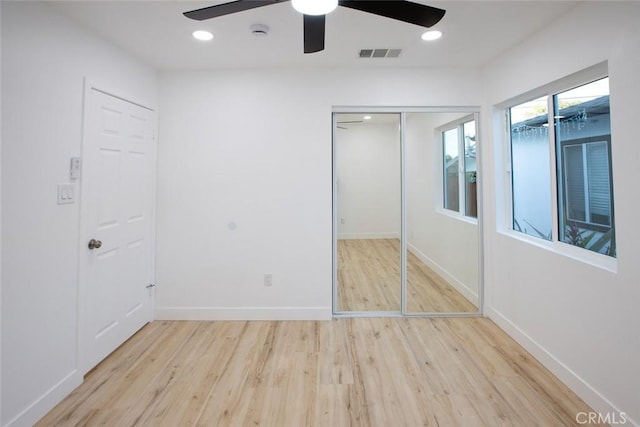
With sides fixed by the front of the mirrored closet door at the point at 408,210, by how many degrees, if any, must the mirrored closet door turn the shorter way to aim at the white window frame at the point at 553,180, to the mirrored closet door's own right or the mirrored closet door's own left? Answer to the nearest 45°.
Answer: approximately 45° to the mirrored closet door's own left

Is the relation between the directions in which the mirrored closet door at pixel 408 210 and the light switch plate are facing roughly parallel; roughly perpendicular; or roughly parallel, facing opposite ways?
roughly perpendicular

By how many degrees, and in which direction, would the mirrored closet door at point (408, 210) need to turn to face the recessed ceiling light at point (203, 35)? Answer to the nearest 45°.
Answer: approximately 45° to its right

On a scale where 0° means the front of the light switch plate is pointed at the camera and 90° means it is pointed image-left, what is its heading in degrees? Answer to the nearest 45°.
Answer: approximately 315°

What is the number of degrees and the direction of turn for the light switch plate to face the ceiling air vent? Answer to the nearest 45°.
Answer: approximately 45° to its left

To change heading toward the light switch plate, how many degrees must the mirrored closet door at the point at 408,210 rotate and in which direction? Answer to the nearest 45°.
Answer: approximately 45° to its right

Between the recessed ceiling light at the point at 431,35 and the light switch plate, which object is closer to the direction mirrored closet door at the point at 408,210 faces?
the recessed ceiling light
